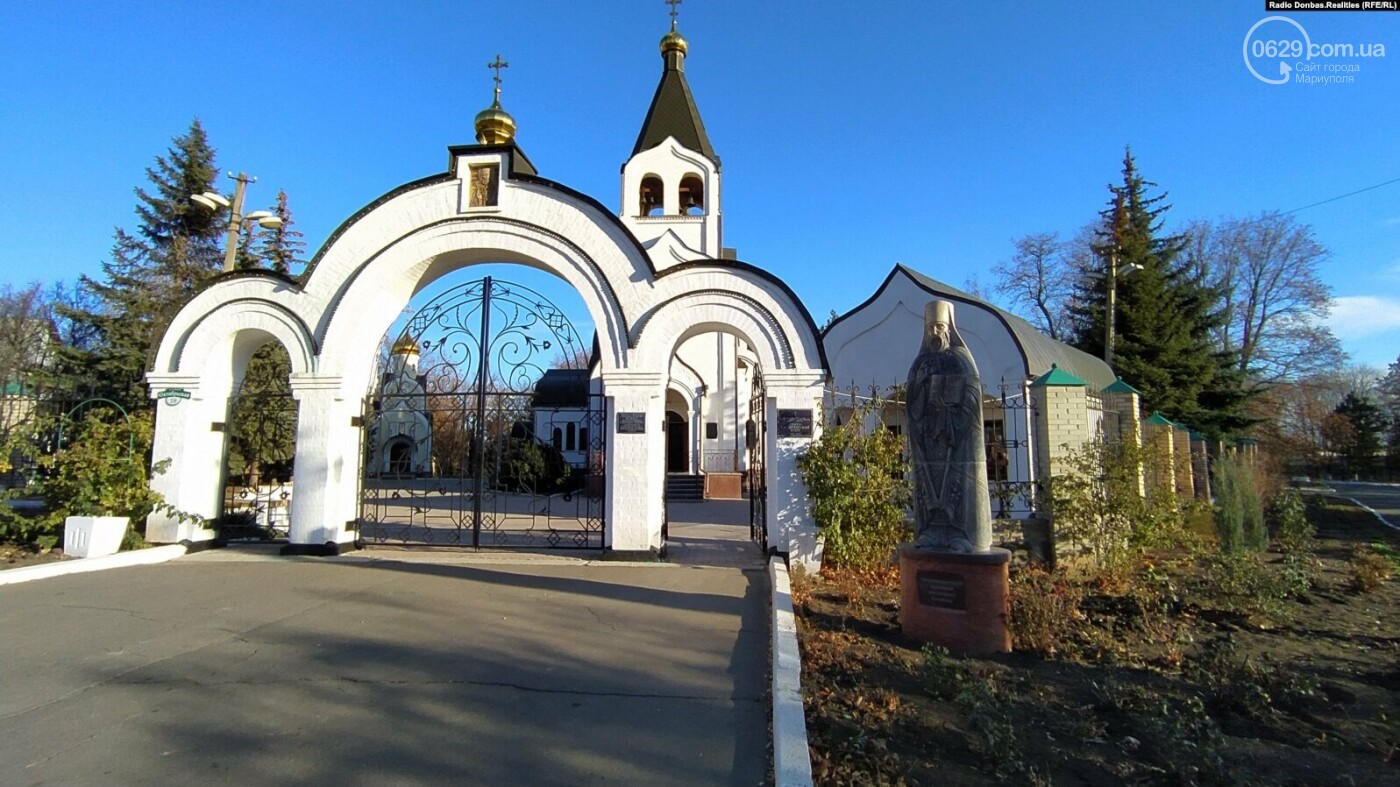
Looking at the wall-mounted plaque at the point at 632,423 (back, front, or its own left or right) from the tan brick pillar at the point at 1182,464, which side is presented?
left

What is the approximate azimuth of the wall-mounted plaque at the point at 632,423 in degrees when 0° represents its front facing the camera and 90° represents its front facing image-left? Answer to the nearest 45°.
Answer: approximately 0°

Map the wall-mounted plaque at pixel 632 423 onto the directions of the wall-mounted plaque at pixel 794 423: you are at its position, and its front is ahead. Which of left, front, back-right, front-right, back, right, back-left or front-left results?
right

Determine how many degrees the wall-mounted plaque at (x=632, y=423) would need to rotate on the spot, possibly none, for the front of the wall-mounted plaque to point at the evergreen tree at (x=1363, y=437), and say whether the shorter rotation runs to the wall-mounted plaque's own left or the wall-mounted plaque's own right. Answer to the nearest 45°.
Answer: approximately 135° to the wall-mounted plaque's own left

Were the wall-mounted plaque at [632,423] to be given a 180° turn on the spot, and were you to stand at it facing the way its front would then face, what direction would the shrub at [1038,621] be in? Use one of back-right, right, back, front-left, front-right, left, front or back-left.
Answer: back-right

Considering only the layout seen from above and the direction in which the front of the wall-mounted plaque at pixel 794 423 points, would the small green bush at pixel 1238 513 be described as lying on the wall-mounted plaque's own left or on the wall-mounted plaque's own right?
on the wall-mounted plaque's own left

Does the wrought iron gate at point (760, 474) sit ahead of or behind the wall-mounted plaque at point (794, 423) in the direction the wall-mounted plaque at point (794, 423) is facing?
behind

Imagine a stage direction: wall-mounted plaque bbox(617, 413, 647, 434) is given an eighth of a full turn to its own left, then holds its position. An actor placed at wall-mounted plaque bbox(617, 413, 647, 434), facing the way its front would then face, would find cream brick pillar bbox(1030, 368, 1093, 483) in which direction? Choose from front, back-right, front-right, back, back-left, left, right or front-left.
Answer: front-left

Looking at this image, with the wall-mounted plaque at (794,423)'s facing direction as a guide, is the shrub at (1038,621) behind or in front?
in front

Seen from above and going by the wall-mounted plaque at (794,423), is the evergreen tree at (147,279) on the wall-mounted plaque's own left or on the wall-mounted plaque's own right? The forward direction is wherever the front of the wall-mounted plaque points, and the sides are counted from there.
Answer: on the wall-mounted plaque's own right

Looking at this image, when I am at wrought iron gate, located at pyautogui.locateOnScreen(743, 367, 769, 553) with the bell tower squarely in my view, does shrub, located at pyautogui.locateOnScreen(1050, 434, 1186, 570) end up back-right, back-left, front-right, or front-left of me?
back-right

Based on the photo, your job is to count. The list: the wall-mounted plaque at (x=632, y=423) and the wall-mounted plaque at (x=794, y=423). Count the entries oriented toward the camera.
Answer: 2

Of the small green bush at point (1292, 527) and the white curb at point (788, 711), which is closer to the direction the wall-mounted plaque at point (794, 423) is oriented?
the white curb
